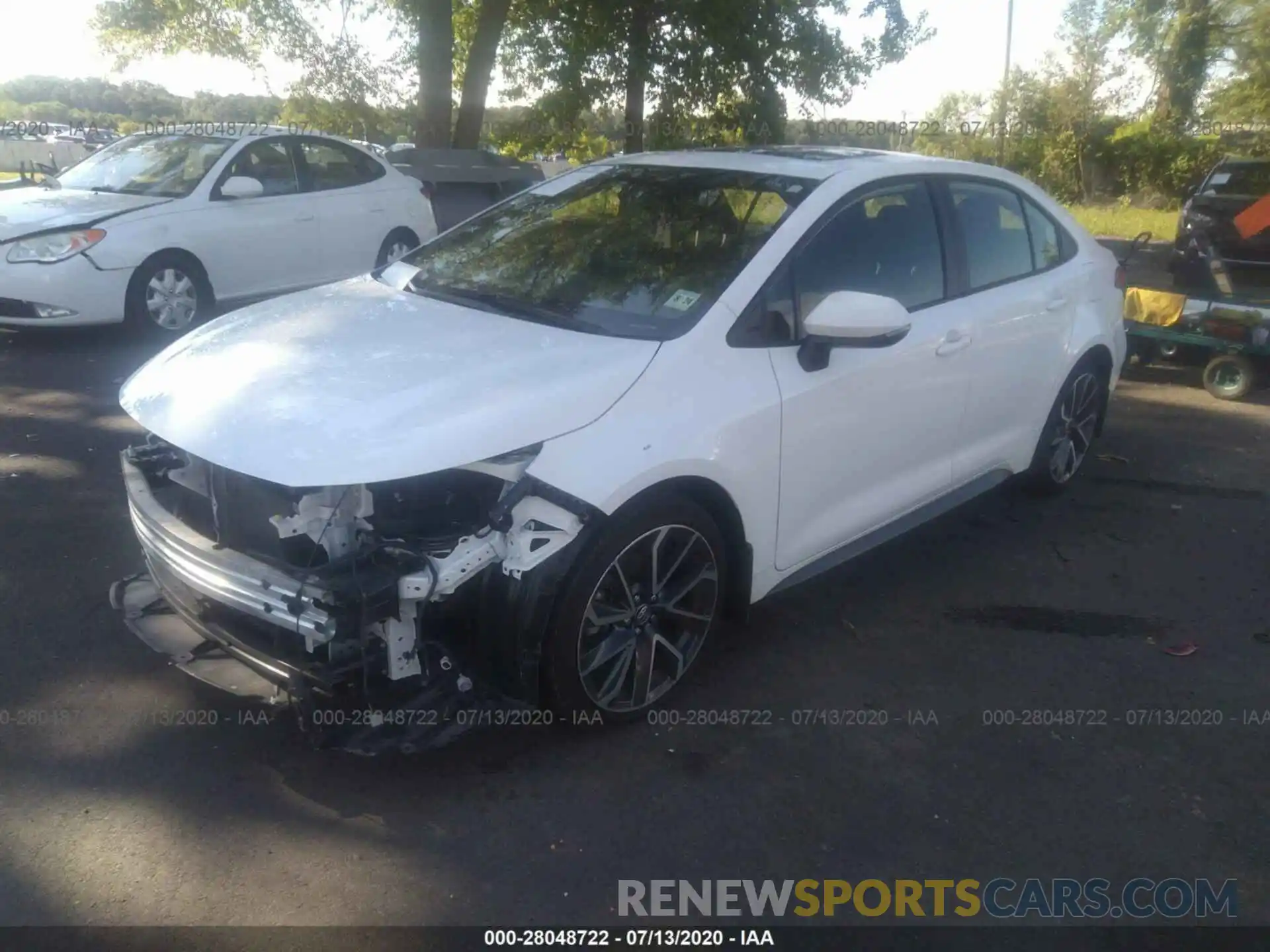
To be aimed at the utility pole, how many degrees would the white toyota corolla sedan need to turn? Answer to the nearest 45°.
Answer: approximately 135° to its right

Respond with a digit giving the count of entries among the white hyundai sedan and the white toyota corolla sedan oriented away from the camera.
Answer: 0

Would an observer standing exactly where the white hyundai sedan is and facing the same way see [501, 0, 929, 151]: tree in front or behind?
behind

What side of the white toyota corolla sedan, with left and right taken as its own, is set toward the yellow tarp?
back

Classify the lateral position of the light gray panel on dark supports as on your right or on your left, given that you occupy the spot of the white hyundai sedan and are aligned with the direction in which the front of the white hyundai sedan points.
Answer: on your right

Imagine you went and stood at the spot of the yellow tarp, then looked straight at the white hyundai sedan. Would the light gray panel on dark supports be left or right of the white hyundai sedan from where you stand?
right

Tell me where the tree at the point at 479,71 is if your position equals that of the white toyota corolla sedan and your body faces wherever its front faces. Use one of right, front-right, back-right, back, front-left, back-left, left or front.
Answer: back-right

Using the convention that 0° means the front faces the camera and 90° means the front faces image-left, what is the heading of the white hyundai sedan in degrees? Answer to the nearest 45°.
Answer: approximately 45°

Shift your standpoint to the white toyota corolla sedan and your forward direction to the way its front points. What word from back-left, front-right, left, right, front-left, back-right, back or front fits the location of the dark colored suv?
back

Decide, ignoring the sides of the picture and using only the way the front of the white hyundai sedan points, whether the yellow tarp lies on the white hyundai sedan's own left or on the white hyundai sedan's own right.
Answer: on the white hyundai sedan's own left

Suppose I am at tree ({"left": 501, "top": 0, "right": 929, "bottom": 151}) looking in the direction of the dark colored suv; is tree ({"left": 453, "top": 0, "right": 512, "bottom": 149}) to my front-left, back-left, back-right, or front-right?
back-right

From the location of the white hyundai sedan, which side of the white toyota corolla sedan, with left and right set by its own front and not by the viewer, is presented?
right
